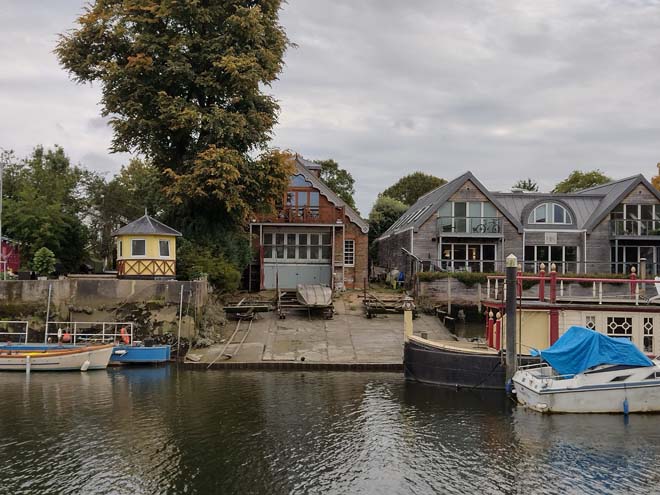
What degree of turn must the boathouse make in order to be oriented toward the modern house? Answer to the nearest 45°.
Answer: approximately 90° to its left

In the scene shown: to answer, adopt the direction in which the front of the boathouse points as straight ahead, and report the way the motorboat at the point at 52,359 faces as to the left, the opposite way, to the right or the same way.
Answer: to the left

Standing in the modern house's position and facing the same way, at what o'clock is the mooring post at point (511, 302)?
The mooring post is roughly at 12 o'clock from the modern house.

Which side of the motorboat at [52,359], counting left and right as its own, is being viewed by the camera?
right

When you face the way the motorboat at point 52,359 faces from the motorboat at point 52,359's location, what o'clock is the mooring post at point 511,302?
The mooring post is roughly at 1 o'clock from the motorboat.

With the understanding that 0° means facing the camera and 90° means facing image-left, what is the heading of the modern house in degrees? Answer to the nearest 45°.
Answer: approximately 0°

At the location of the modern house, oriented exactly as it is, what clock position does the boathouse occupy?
The boathouse is roughly at 2 o'clock from the modern house.

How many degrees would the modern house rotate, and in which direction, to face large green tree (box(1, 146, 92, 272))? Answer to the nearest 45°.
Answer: approximately 45° to its right
